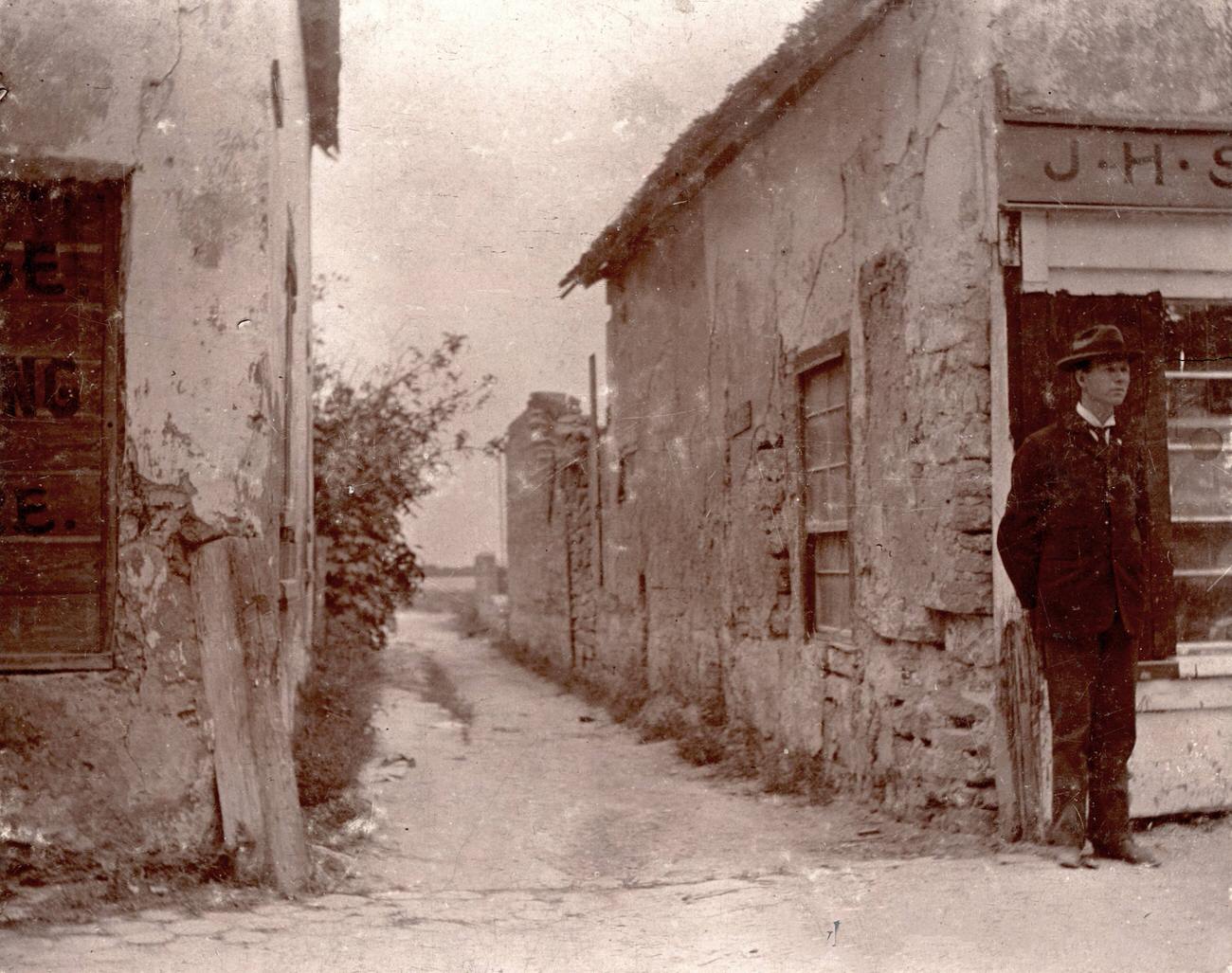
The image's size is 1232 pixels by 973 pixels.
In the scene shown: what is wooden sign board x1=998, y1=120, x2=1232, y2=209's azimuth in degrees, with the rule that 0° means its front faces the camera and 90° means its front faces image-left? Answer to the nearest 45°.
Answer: approximately 0°

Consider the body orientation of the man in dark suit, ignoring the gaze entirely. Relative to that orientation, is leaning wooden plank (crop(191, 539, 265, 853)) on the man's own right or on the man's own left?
on the man's own right

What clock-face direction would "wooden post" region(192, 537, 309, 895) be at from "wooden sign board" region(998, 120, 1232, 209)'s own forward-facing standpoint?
The wooden post is roughly at 2 o'clock from the wooden sign board.

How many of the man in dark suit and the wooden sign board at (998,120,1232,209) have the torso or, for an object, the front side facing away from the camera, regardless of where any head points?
0

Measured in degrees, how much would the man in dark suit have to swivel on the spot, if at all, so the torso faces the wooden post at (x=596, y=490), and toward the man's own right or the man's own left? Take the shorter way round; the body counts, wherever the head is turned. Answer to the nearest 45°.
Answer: approximately 180°
